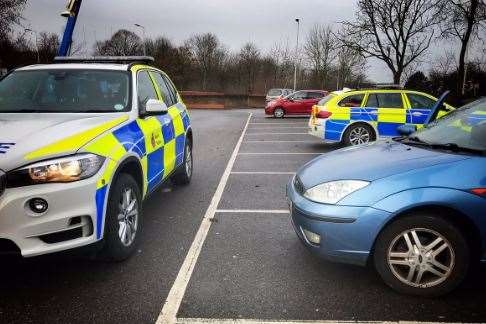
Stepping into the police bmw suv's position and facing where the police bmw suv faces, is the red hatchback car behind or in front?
behind

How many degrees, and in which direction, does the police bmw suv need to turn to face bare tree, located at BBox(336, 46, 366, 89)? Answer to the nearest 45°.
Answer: approximately 180°

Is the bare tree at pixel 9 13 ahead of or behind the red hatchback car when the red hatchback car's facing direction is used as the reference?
ahead

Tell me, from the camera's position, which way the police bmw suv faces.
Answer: facing the viewer and to the left of the viewer

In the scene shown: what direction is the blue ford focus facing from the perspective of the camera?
to the viewer's left

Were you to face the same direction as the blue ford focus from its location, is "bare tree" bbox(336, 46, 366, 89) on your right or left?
on your right

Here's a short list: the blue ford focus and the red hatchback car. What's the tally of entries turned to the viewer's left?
2

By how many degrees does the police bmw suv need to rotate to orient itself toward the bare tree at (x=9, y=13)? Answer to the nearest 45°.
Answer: approximately 135° to its right

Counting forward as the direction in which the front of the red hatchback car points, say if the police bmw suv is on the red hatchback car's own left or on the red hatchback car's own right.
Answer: on the red hatchback car's own left

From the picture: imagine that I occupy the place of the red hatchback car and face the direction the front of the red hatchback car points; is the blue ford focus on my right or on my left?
on my left

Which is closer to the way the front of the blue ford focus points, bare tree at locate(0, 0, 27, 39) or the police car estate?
the bare tree

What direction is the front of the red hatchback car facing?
to the viewer's left

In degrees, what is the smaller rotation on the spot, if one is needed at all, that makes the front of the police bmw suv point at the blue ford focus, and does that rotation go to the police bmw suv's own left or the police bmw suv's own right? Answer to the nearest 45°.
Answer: approximately 90° to the police bmw suv's own left
